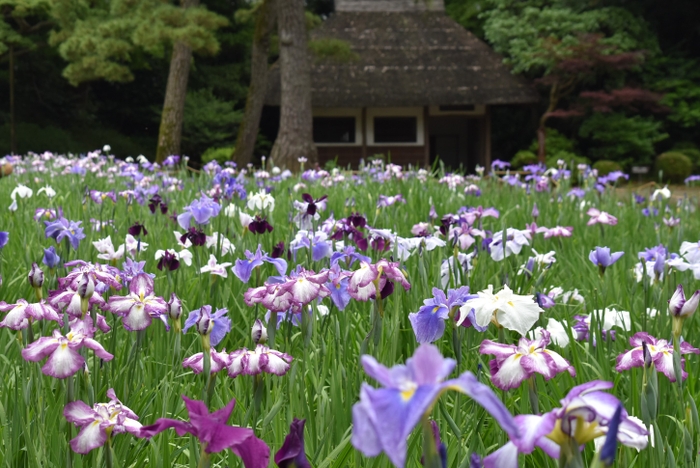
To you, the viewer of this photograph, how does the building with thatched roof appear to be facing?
facing the viewer

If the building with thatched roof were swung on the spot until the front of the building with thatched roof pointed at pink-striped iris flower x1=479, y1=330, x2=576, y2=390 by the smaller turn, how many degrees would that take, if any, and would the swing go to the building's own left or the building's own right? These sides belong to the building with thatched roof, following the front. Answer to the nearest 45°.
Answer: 0° — it already faces it

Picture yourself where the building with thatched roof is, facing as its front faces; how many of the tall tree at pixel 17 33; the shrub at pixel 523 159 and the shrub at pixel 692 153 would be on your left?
2

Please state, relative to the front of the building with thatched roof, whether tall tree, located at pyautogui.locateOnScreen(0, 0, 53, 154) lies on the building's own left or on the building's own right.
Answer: on the building's own right

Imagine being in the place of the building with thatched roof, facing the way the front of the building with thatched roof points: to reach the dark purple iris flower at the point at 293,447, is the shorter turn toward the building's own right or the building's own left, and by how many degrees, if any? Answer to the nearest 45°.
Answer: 0° — it already faces it

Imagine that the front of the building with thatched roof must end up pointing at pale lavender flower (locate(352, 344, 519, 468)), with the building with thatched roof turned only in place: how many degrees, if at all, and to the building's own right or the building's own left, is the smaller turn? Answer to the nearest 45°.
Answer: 0° — it already faces it

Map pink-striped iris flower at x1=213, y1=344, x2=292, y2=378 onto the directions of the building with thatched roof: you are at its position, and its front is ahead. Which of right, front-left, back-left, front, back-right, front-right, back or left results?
front

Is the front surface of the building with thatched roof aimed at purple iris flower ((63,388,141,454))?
yes

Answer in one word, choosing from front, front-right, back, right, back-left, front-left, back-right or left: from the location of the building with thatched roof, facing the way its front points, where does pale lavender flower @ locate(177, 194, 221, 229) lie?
front

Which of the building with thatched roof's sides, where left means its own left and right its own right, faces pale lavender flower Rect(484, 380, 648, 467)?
front

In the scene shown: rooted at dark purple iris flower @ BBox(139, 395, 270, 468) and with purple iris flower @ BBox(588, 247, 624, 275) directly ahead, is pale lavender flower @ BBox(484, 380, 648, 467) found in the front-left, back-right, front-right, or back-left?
front-right

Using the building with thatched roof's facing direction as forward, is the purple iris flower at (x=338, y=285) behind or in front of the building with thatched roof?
in front

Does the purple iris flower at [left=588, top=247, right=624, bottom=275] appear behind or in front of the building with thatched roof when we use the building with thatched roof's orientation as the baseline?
in front

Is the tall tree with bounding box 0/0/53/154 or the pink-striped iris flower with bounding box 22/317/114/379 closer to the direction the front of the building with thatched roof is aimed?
the pink-striped iris flower

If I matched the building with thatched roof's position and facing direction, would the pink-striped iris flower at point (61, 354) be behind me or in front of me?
in front

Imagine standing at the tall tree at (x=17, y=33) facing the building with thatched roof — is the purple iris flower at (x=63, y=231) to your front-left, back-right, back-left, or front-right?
front-right

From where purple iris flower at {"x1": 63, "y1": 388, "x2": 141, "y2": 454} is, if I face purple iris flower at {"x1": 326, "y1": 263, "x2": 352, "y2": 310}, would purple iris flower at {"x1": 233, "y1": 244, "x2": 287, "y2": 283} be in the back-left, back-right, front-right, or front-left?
front-left

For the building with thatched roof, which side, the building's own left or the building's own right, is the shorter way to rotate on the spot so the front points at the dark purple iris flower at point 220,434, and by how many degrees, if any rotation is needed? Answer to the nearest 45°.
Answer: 0° — it already faces it
